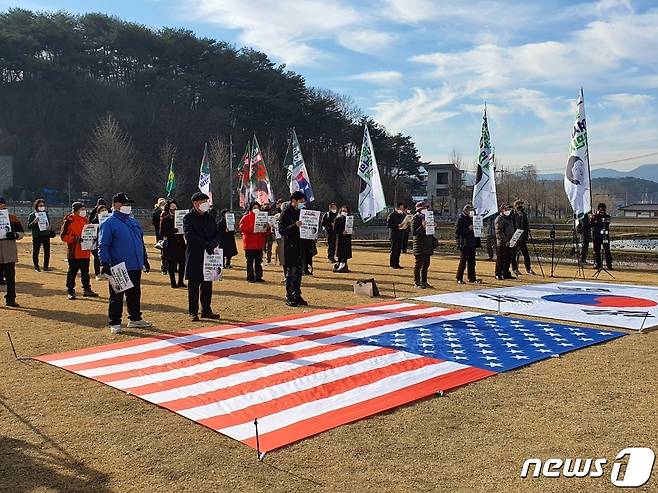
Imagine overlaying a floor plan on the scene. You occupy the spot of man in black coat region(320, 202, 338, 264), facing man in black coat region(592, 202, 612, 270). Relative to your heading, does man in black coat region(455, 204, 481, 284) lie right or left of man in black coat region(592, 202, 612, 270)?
right

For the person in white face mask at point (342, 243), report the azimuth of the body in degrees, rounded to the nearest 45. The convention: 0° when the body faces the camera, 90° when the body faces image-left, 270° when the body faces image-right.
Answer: approximately 315°

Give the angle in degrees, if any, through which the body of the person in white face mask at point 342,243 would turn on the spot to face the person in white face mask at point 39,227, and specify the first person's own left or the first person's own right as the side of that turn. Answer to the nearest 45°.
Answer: approximately 135° to the first person's own right

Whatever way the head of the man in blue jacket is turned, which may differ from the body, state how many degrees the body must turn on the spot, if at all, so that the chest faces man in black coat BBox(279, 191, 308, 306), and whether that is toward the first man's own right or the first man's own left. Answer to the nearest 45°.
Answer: approximately 90° to the first man's own left

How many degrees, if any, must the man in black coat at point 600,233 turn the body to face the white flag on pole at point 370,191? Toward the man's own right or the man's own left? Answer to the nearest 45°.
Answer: approximately 90° to the man's own right
